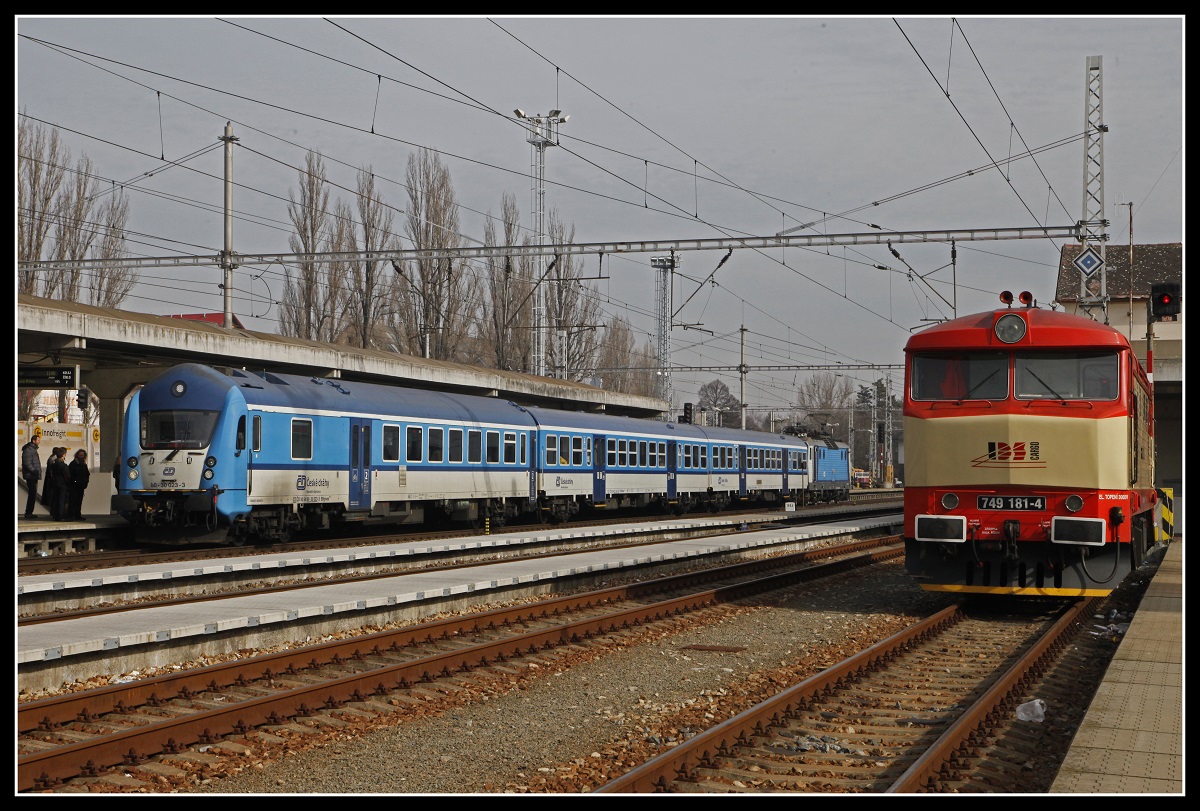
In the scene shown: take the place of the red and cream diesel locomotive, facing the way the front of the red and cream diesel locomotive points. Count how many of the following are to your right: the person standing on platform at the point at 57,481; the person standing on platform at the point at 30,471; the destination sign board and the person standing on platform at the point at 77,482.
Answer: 4

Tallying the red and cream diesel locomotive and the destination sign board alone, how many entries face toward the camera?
2

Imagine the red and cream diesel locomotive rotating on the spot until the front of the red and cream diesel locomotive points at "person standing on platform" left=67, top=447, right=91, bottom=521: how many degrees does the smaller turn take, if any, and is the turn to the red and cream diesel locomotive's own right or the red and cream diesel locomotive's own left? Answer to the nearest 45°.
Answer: approximately 90° to the red and cream diesel locomotive's own right

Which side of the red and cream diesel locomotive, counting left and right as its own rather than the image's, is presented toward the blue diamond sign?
back

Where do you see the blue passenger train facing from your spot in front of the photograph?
facing the viewer and to the left of the viewer

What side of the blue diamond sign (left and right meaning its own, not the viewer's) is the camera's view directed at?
front

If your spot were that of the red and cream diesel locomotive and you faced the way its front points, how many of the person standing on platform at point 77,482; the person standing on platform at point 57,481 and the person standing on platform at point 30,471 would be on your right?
3

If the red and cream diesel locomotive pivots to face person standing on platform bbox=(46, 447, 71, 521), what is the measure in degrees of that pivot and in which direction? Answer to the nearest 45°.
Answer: approximately 90° to its right

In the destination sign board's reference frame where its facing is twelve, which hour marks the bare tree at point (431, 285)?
The bare tree is roughly at 7 o'clock from the destination sign board.

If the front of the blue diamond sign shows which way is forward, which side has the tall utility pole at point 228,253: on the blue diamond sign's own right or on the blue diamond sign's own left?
on the blue diamond sign's own right
